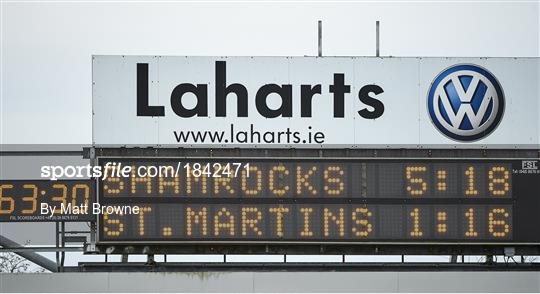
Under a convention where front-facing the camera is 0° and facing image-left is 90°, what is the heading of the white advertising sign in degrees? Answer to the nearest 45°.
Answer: approximately 0°

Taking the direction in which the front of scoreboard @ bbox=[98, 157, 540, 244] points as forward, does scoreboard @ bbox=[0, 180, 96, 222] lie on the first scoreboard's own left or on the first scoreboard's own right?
on the first scoreboard's own right

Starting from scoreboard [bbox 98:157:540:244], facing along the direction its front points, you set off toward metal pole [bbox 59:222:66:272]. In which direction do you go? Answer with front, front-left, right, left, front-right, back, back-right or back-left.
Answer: right

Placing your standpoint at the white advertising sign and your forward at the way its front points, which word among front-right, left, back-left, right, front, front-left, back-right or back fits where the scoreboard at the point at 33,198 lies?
right

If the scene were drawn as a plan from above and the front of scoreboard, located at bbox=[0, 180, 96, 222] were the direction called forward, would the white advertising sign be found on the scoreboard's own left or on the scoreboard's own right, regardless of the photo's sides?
on the scoreboard's own left

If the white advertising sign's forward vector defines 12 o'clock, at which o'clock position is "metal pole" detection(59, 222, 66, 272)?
The metal pole is roughly at 3 o'clock from the white advertising sign.
